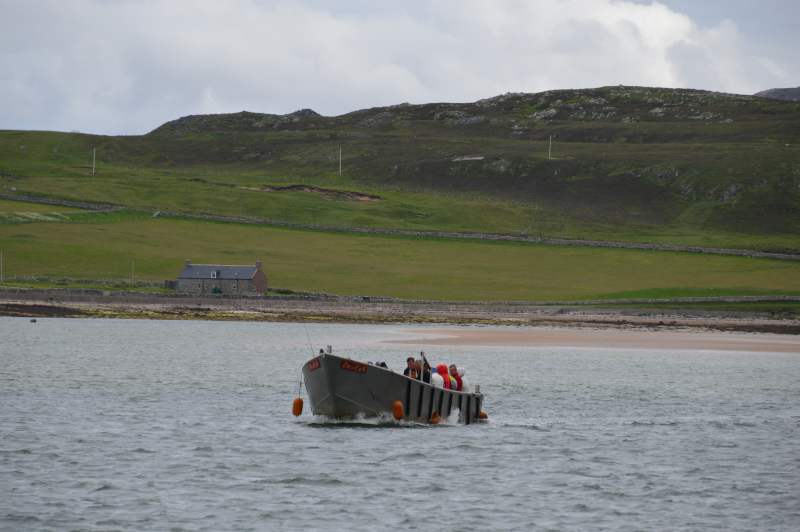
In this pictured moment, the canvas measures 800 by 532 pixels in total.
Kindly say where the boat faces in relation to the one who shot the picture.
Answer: facing the viewer and to the left of the viewer
